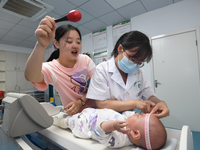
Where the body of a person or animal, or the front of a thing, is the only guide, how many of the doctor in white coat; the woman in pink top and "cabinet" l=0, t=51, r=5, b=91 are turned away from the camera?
0

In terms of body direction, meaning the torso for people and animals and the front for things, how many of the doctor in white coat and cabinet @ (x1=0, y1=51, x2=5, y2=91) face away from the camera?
0

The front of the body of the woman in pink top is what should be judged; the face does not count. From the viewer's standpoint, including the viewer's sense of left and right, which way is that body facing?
facing the viewer and to the right of the viewer

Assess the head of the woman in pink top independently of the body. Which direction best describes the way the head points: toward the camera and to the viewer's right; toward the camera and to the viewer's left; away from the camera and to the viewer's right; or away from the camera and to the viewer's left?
toward the camera and to the viewer's right

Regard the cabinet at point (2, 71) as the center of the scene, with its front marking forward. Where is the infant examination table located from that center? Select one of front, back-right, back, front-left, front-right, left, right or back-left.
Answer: front

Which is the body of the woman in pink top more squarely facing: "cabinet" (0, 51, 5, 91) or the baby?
the baby

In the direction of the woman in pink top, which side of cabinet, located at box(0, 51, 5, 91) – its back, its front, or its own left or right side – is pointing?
front

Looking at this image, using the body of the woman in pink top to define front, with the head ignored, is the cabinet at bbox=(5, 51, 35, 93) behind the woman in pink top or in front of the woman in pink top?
behind

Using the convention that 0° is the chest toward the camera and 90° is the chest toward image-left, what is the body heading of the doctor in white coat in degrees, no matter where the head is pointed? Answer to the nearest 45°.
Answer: approximately 315°

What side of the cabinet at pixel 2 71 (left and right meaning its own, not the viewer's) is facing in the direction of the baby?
front
